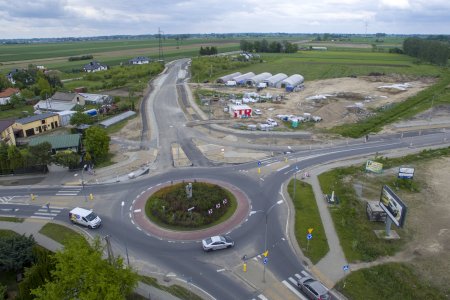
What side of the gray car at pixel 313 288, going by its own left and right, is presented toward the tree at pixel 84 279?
left

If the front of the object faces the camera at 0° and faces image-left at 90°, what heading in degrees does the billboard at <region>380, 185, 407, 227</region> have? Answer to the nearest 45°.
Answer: approximately 45°

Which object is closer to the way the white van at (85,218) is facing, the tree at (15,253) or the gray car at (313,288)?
the gray car

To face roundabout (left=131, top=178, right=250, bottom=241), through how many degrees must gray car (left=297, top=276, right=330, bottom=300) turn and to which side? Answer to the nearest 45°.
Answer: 0° — it already faces it

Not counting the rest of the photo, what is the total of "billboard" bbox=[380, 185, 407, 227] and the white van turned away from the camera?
0

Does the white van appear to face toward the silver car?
yes

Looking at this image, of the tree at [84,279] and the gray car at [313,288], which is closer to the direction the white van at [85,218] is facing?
the gray car

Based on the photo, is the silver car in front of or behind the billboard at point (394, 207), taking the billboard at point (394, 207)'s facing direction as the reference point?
in front

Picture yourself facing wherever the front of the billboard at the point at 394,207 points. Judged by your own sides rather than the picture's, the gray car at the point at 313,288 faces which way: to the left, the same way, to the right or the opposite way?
to the right

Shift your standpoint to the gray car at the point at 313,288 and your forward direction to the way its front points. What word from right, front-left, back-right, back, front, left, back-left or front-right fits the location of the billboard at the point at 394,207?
right
